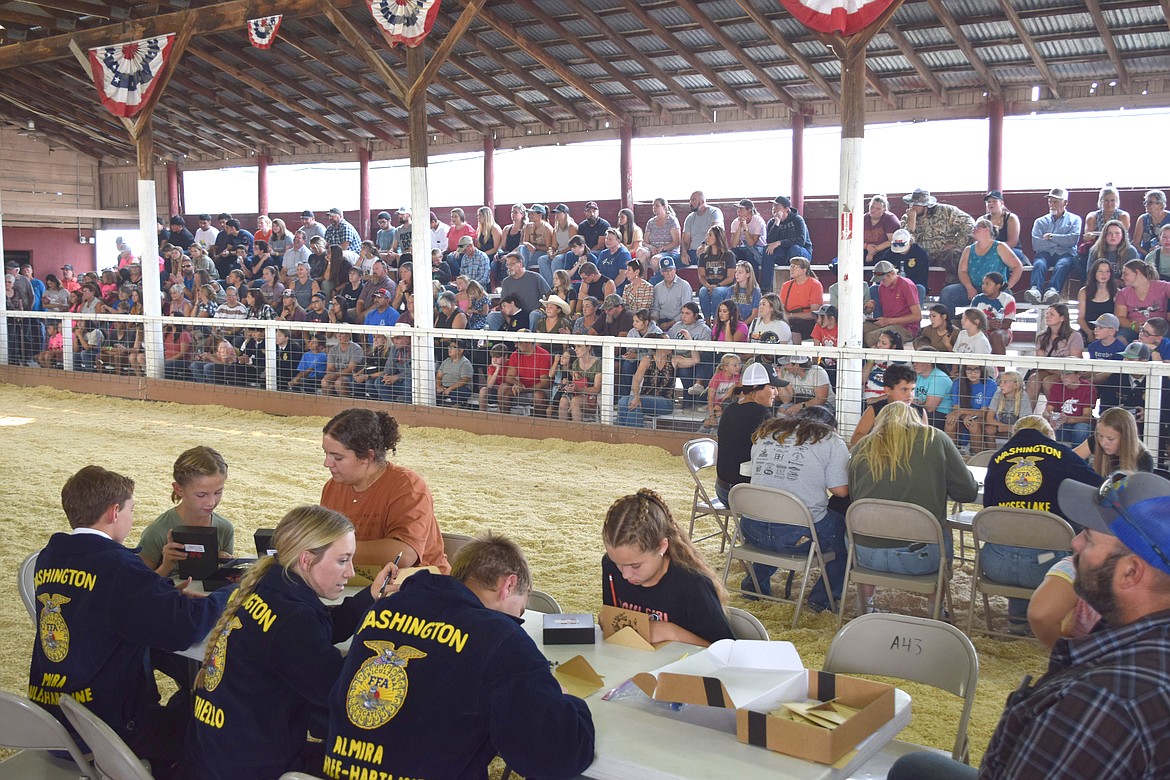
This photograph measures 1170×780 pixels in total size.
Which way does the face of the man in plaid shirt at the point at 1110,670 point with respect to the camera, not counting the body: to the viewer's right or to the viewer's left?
to the viewer's left

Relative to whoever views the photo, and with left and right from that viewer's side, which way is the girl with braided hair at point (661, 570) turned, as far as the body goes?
facing the viewer and to the left of the viewer

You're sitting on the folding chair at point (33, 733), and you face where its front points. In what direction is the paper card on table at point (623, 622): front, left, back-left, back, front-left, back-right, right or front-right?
front-right

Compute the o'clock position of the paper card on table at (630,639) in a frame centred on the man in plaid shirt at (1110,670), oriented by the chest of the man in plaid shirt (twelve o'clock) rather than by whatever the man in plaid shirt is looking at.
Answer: The paper card on table is roughly at 1 o'clock from the man in plaid shirt.

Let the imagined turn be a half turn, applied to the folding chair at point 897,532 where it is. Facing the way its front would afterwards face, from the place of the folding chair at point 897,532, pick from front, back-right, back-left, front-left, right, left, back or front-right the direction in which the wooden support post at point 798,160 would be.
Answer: back

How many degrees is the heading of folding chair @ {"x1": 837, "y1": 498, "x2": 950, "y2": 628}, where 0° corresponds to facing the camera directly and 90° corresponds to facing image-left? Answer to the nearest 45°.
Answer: approximately 180°

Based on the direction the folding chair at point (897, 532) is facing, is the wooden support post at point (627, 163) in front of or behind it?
in front

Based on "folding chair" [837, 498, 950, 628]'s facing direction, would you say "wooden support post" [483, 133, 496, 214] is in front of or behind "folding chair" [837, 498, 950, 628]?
in front

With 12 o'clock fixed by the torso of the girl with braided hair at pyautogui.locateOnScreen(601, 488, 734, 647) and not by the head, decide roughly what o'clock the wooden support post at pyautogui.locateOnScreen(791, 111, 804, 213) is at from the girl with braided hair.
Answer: The wooden support post is roughly at 5 o'clock from the girl with braided hair.

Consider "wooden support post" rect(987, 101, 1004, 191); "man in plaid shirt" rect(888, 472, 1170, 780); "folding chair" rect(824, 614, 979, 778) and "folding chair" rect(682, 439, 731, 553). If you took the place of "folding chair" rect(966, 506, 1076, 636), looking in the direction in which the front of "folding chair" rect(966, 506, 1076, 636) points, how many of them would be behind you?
2

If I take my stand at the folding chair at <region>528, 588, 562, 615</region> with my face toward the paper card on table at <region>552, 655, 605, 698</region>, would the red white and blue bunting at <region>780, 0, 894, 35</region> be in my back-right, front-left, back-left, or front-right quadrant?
back-left

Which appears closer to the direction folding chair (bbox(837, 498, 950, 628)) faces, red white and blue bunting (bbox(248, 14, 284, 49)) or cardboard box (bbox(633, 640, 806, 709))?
the red white and blue bunting

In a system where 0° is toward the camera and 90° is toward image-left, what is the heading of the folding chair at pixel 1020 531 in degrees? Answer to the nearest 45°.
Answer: approximately 180°

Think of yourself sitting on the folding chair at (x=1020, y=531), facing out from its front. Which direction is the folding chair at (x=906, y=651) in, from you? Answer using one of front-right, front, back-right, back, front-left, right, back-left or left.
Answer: back

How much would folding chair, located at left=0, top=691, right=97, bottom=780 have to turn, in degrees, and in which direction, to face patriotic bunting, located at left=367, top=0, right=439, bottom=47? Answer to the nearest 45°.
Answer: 0° — it already faces it

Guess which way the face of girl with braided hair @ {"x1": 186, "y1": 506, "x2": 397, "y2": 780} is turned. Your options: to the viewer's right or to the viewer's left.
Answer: to the viewer's right

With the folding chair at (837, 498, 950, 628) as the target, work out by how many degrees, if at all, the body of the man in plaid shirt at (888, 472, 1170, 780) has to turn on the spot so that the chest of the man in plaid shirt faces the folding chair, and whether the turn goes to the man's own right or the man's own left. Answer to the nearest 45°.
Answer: approximately 90° to the man's own right

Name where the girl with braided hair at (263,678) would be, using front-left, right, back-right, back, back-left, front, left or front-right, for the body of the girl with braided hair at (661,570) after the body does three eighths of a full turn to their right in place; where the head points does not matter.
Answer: back-left
